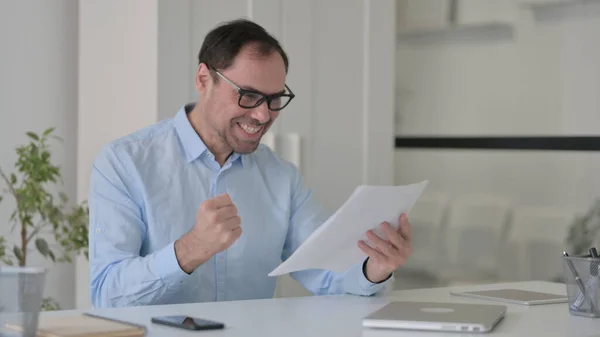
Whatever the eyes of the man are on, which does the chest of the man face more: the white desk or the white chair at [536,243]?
the white desk

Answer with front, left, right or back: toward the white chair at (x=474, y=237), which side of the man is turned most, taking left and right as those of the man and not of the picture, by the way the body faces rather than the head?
left

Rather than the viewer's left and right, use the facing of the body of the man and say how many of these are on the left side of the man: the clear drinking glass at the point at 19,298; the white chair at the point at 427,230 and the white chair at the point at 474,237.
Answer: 2

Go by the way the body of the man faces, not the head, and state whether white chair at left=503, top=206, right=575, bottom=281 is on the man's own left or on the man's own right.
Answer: on the man's own left

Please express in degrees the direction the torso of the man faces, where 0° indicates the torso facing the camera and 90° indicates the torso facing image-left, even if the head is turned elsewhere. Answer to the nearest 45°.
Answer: approximately 315°

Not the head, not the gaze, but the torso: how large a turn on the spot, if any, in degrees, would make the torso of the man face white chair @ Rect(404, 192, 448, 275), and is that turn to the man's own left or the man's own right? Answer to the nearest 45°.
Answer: approximately 90° to the man's own left

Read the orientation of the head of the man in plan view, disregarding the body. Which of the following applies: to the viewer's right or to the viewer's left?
to the viewer's right

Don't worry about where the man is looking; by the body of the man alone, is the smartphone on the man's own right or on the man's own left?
on the man's own right
